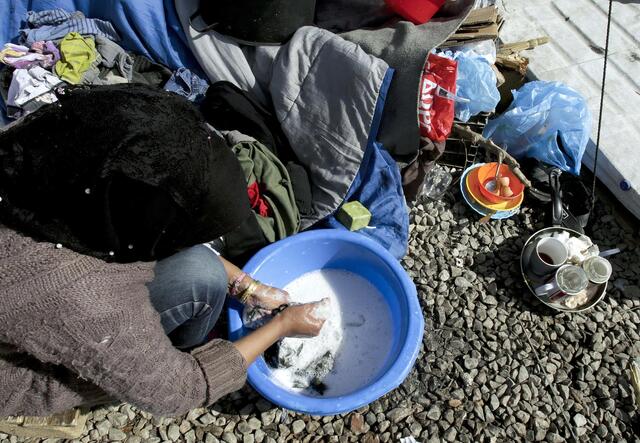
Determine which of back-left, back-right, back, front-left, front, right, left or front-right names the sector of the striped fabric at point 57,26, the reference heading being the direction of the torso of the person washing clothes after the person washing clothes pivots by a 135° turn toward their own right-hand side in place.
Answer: back-right

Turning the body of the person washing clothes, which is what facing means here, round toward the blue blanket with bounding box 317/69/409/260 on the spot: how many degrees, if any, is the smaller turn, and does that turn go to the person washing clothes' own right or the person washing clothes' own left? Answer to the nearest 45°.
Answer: approximately 45° to the person washing clothes' own left

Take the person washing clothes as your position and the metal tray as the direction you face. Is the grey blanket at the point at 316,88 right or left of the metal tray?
left

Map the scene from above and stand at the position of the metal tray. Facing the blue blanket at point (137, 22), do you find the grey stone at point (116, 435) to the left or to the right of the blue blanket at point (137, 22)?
left

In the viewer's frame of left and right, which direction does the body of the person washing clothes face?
facing to the right of the viewer
